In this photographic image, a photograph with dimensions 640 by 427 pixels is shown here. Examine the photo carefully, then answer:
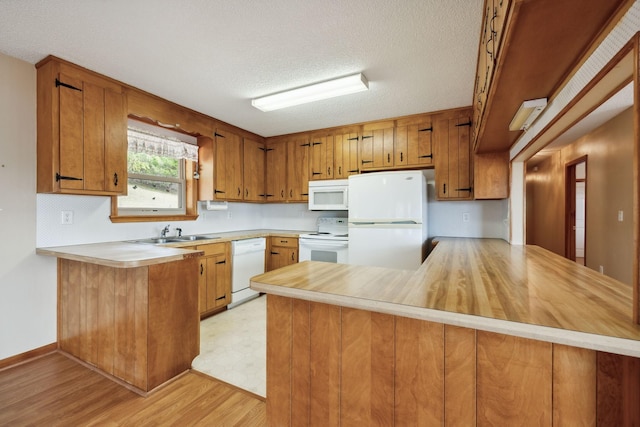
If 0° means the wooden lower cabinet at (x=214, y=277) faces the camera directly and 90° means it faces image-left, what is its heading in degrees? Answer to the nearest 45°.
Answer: approximately 315°

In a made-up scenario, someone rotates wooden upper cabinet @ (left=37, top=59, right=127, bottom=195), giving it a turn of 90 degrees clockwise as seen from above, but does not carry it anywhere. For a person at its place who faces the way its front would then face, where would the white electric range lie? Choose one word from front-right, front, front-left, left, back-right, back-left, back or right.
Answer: back-left

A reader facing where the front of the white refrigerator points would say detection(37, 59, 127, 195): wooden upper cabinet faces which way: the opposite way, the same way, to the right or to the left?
to the left

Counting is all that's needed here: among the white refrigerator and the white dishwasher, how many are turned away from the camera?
0

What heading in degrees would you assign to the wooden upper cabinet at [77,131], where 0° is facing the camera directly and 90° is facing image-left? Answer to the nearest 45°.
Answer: approximately 315°

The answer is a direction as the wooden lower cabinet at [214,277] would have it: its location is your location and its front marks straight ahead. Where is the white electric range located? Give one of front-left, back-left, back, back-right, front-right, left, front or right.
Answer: front-left

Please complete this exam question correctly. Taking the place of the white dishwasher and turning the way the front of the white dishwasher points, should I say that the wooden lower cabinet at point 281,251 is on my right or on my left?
on my left

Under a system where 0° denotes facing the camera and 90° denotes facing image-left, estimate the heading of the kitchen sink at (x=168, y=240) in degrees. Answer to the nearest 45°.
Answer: approximately 315°

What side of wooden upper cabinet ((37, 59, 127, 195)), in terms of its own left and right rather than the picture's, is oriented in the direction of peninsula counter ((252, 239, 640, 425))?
front
